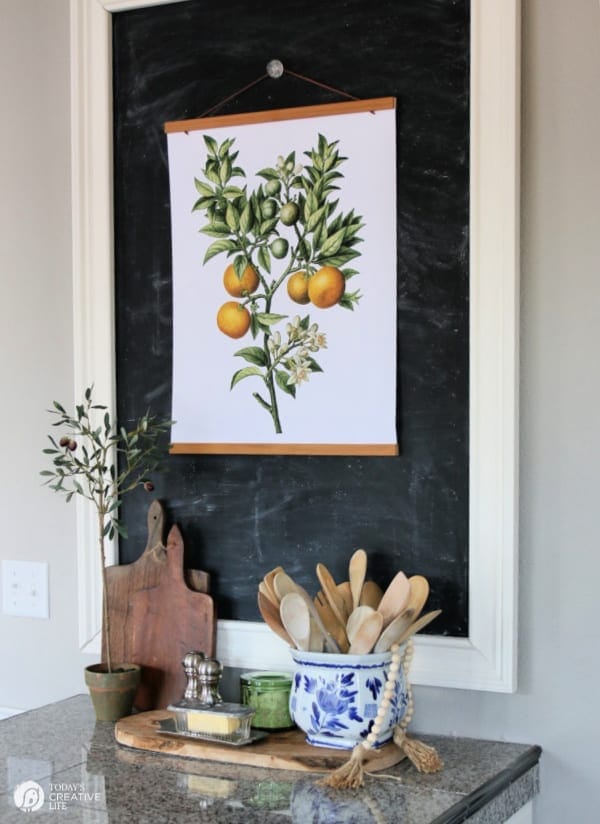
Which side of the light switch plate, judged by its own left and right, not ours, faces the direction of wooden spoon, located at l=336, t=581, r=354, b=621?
left

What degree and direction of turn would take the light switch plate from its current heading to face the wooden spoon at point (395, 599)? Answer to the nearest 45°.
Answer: approximately 90° to its left

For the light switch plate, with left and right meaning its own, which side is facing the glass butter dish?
left

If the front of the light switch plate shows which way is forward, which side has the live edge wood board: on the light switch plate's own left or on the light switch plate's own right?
on the light switch plate's own left

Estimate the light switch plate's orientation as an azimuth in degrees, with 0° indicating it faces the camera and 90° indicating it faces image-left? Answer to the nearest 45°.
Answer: approximately 45°

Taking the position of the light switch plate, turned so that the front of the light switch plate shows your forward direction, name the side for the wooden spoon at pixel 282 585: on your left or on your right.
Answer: on your left

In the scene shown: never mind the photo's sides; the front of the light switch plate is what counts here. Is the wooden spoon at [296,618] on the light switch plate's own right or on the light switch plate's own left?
on the light switch plate's own left

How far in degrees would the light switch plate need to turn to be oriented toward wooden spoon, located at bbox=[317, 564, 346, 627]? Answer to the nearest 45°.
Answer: approximately 90° to its left

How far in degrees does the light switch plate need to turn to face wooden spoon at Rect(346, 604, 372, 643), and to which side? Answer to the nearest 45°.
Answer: approximately 90° to its left
